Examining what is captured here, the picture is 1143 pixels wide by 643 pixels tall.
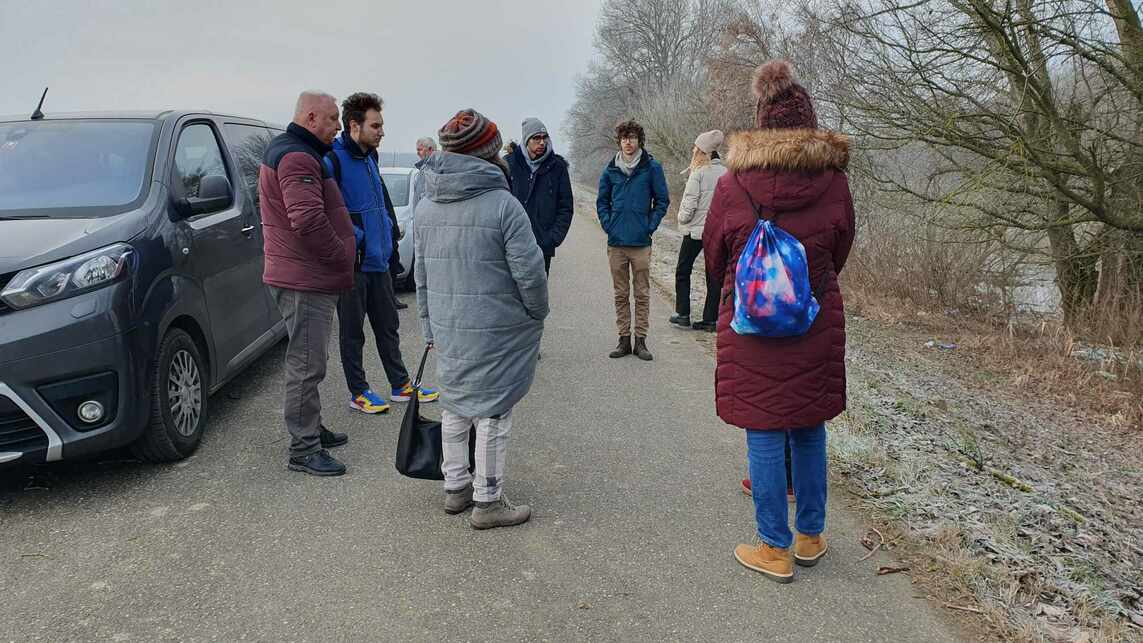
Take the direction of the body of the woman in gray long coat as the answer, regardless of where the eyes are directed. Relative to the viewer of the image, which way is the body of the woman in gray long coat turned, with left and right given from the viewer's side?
facing away from the viewer and to the right of the viewer

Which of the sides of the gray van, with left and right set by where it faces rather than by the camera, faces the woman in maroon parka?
left

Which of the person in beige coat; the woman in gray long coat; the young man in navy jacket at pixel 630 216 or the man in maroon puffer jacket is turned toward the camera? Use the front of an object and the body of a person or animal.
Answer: the young man in navy jacket

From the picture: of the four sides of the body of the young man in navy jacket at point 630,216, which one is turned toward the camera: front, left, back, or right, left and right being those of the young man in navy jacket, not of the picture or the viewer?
front

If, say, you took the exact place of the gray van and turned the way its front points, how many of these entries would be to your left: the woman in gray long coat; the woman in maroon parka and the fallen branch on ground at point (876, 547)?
3

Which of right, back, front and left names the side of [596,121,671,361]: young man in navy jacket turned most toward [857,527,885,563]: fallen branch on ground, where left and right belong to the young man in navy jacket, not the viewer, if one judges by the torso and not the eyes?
front

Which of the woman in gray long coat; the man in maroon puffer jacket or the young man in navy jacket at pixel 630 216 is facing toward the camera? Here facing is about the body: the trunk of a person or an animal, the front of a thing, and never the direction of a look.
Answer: the young man in navy jacket

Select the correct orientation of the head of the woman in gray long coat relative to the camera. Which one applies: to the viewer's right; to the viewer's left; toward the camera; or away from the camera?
away from the camera

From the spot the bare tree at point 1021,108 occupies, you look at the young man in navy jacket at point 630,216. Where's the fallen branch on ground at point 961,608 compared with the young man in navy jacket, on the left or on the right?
left

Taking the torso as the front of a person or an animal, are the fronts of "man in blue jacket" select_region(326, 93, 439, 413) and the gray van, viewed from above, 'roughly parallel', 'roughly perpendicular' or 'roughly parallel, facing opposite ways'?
roughly perpendicular

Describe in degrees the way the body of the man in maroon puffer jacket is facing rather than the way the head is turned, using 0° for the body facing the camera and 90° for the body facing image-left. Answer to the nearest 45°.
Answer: approximately 270°

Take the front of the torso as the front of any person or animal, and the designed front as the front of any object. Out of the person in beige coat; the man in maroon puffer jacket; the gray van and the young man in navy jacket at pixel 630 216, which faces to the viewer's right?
the man in maroon puffer jacket
